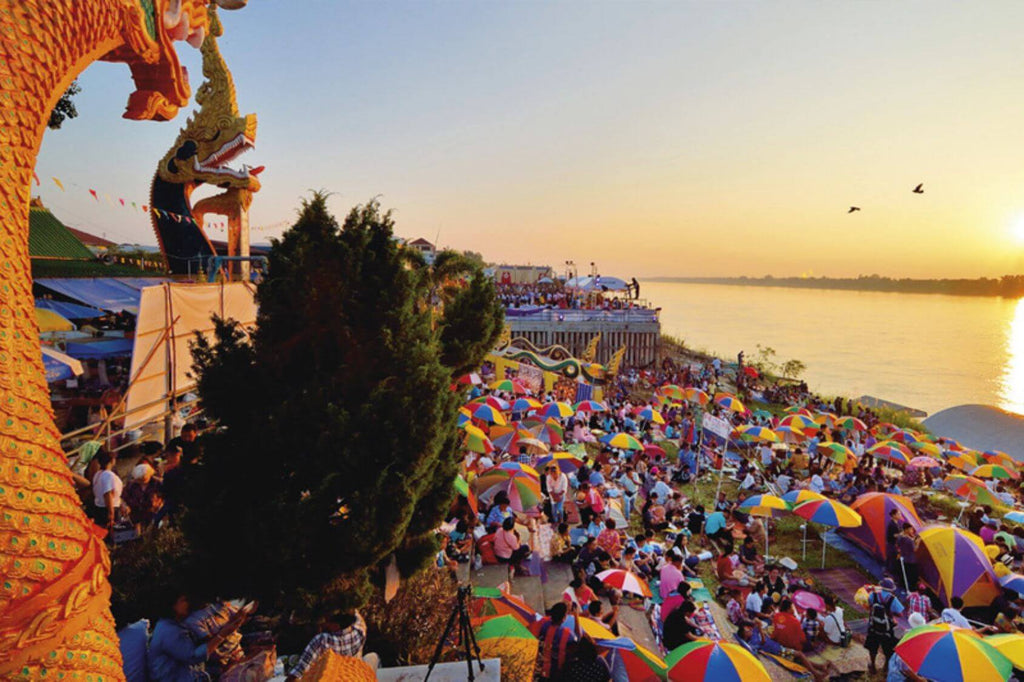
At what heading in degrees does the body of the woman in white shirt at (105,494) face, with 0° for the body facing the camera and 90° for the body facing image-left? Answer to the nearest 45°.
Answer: approximately 270°

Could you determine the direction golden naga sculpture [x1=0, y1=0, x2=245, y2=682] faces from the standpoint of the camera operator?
facing to the right of the viewer

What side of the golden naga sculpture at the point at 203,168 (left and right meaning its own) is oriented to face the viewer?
right

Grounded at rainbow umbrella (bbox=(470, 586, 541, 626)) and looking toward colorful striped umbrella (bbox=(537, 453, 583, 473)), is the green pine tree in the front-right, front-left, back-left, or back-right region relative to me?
back-left

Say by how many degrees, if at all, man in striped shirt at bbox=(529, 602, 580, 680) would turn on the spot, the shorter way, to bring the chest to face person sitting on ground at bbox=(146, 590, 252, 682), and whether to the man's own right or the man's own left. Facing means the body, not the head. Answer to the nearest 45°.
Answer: approximately 135° to the man's own left
